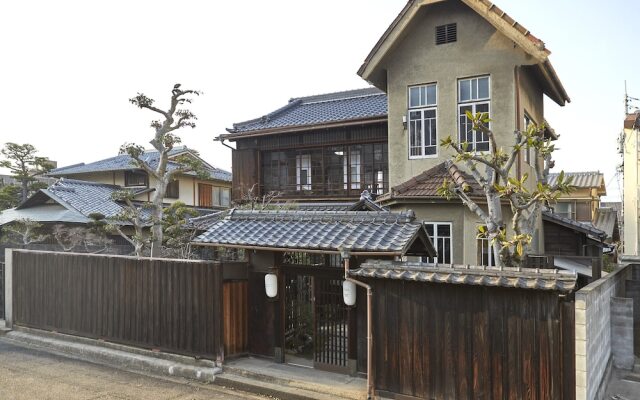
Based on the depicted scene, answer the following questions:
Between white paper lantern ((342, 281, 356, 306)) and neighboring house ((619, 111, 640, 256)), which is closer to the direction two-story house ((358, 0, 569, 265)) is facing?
the white paper lantern

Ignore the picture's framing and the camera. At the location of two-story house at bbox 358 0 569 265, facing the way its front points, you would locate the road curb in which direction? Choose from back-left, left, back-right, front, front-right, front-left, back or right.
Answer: front-right

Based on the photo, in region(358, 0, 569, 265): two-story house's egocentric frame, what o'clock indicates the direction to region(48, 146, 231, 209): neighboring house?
The neighboring house is roughly at 4 o'clock from the two-story house.

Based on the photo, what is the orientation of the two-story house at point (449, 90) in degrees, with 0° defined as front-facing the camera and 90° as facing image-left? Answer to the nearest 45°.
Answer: approximately 0°

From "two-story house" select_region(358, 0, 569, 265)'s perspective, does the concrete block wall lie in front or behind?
in front

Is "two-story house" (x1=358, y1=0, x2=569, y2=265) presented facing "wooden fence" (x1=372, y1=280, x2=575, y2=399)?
yes

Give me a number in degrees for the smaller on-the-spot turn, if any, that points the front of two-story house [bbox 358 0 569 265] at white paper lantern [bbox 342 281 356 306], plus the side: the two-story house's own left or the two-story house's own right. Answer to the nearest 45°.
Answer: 0° — it already faces it

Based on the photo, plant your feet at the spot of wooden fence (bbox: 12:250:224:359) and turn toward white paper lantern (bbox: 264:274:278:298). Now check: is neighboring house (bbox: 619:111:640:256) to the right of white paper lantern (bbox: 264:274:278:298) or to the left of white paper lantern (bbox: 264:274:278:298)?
left

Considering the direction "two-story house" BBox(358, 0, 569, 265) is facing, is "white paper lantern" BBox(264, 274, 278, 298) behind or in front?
in front

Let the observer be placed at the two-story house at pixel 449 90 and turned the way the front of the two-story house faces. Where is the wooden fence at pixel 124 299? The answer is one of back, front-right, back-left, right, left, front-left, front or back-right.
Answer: front-right

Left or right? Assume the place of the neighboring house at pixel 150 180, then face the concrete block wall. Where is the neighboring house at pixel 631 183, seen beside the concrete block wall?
left

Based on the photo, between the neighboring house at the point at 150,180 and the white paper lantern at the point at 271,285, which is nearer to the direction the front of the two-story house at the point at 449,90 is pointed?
the white paper lantern
